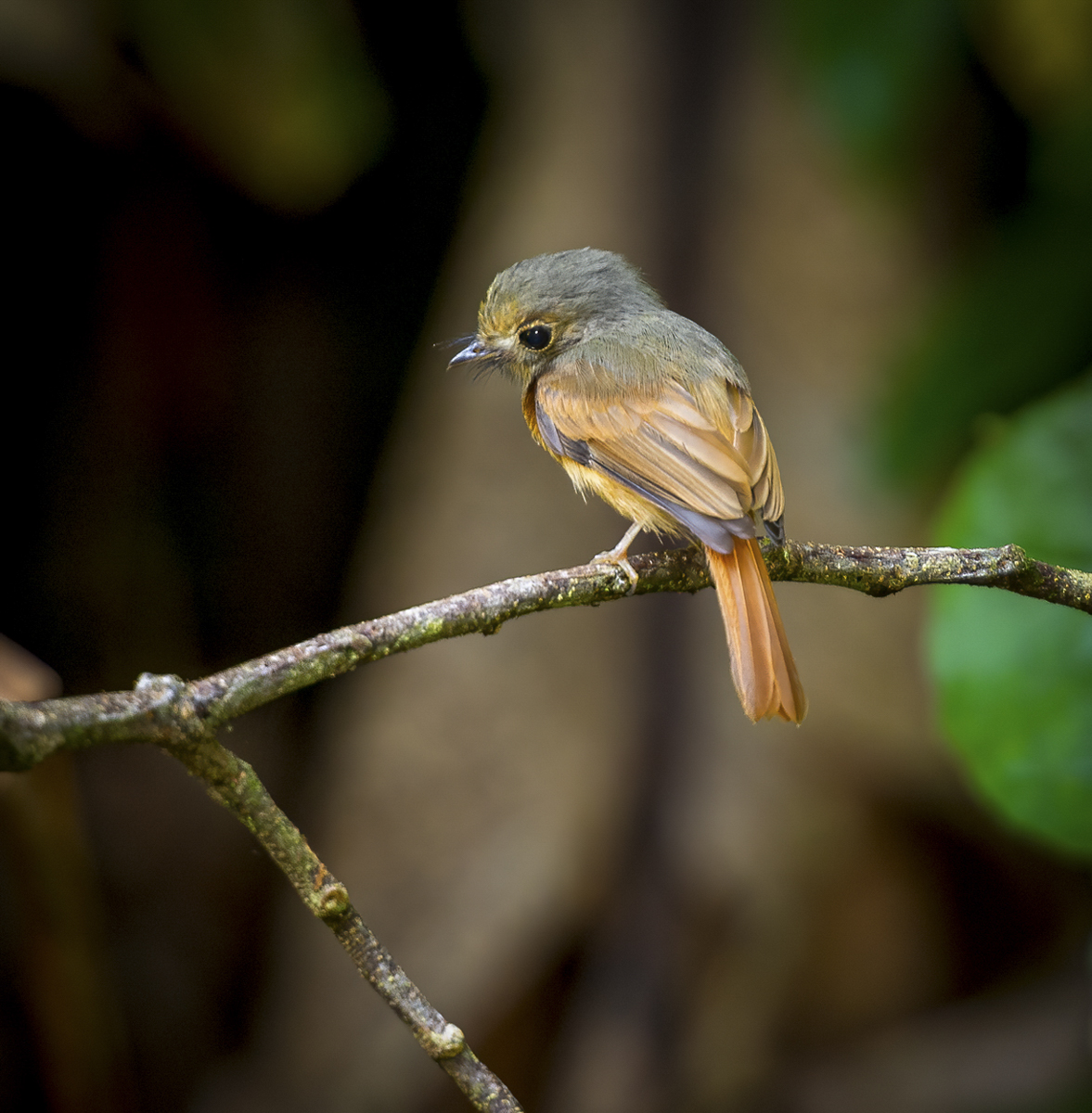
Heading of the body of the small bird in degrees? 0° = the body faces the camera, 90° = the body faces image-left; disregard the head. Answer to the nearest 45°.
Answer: approximately 135°

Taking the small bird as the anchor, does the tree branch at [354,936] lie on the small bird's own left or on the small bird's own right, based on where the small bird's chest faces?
on the small bird's own left
